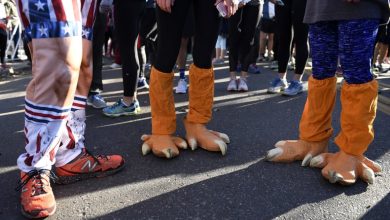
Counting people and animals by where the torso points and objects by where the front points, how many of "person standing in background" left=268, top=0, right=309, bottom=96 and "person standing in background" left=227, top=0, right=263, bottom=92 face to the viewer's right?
0

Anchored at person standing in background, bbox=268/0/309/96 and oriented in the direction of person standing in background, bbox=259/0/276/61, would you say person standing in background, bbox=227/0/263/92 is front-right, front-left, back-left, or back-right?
front-left

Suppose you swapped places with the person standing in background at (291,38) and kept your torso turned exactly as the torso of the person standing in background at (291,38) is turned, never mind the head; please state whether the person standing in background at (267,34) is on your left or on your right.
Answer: on your right

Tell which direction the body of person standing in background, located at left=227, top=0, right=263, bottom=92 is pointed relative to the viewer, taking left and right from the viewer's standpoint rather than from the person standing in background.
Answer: facing the viewer

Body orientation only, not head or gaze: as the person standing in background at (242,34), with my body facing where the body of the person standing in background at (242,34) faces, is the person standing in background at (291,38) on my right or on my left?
on my left

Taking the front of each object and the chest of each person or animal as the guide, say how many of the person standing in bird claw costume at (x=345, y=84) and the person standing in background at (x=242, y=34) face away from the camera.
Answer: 0

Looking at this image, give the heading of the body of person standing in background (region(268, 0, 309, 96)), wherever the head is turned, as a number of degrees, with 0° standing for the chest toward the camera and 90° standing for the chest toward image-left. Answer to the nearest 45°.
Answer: approximately 45°

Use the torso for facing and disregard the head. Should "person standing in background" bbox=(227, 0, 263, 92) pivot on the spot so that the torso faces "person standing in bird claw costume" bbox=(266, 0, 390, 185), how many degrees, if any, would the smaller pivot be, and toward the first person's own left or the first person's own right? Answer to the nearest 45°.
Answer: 0° — they already face them

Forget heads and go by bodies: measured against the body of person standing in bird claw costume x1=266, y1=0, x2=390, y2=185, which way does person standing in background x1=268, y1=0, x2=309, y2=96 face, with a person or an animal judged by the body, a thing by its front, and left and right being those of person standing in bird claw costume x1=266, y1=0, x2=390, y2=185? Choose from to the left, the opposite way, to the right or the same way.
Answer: the same way

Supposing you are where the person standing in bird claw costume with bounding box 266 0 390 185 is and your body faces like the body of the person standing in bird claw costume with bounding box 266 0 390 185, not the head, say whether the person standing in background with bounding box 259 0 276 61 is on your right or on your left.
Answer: on your right

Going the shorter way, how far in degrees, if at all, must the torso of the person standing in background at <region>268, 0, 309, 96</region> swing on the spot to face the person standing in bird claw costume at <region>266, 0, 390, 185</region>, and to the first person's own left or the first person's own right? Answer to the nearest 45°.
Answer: approximately 45° to the first person's own left

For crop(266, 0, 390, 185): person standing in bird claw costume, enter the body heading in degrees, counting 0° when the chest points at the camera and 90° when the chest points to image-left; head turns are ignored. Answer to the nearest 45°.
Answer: approximately 45°

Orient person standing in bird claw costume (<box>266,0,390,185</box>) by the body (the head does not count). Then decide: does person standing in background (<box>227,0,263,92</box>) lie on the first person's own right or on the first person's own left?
on the first person's own right
